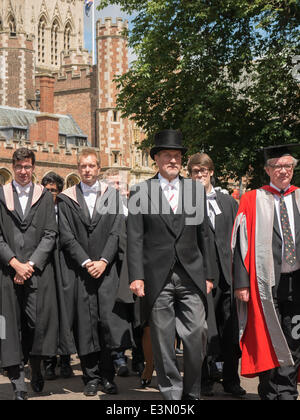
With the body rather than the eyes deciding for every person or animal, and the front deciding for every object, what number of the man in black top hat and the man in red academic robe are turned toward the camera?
2

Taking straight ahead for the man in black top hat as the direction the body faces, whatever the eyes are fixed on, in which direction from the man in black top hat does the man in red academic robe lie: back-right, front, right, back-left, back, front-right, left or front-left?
left

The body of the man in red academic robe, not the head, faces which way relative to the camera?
toward the camera

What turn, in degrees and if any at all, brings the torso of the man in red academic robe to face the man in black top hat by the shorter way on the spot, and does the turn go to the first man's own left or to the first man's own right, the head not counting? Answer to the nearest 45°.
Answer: approximately 90° to the first man's own right

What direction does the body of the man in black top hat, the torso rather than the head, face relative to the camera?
toward the camera
